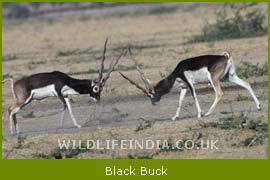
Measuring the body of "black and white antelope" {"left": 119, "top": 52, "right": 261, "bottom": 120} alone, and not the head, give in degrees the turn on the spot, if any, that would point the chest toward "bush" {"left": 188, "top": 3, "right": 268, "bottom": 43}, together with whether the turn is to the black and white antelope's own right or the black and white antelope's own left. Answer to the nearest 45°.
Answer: approximately 90° to the black and white antelope's own right

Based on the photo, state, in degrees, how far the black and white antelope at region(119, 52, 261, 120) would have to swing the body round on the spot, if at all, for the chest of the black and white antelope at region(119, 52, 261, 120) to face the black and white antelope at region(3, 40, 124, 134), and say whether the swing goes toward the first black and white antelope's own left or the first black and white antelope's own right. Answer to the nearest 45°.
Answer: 0° — it already faces it

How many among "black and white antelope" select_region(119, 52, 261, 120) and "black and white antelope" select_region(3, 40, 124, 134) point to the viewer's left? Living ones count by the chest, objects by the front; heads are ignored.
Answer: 1

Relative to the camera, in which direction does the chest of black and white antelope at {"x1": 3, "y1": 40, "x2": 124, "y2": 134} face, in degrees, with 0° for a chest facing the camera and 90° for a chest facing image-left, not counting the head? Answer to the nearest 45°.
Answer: approximately 270°

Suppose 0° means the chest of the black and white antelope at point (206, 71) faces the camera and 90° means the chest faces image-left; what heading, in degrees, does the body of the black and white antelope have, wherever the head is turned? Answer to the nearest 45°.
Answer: approximately 90°

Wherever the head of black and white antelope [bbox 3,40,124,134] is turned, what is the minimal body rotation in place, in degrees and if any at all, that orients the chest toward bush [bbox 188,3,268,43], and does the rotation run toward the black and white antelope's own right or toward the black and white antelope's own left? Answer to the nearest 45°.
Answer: approximately 45° to the black and white antelope's own left

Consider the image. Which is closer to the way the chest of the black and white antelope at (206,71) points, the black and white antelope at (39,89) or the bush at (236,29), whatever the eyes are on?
the black and white antelope

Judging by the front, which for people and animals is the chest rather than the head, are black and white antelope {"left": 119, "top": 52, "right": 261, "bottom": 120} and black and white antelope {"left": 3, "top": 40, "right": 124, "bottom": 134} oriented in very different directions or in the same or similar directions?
very different directions
